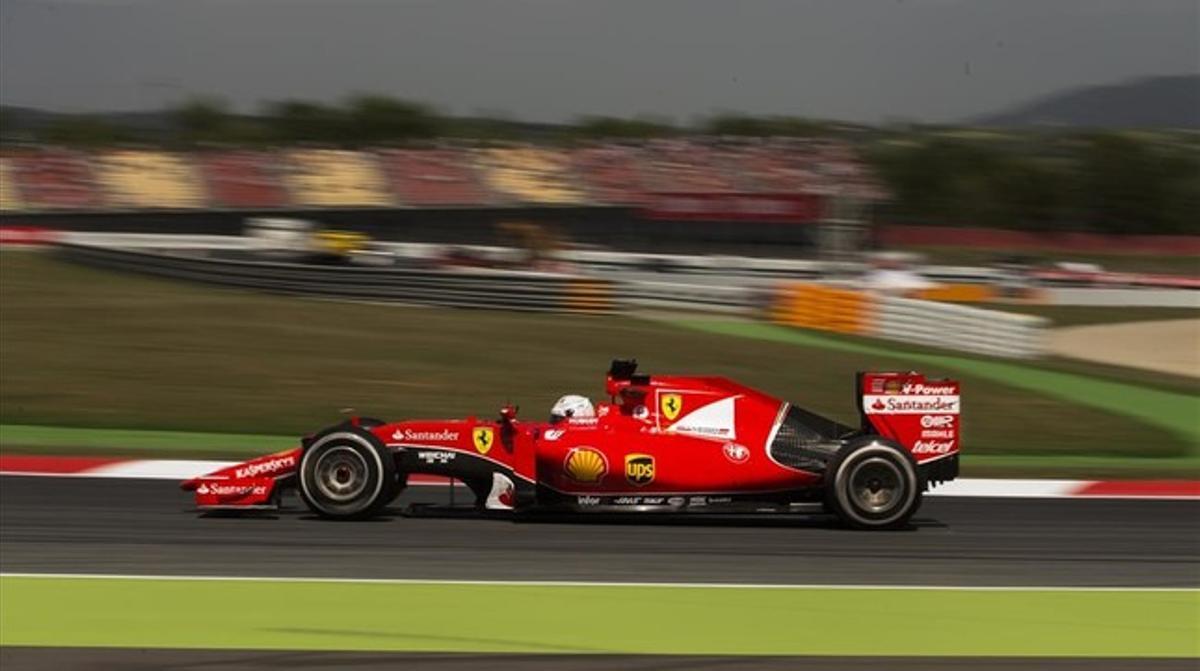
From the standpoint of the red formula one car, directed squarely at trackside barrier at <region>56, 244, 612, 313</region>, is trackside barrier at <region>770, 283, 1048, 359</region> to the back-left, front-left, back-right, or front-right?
front-right

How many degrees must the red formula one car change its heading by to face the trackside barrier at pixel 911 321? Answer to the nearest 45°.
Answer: approximately 90° to its right

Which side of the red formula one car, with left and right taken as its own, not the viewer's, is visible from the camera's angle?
left

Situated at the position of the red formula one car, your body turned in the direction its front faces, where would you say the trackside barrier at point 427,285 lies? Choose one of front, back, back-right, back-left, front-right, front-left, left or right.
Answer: right

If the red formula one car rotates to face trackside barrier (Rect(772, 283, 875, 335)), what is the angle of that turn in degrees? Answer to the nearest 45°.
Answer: approximately 90° to its right
